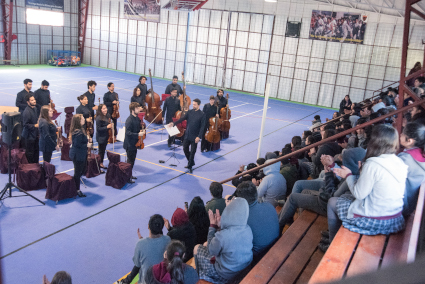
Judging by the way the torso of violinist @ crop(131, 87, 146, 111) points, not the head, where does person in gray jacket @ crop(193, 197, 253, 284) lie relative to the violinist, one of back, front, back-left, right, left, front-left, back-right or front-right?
front-right

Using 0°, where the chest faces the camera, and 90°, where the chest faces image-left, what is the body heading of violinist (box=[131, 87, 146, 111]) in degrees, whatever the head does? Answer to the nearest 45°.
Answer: approximately 315°

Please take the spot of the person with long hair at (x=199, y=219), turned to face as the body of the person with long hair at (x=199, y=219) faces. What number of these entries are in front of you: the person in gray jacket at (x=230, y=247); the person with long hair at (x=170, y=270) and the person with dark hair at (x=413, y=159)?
0

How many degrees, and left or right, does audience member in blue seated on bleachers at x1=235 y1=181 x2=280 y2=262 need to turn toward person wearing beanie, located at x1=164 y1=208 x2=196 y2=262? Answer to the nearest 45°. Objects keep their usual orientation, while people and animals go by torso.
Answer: approximately 45° to their left

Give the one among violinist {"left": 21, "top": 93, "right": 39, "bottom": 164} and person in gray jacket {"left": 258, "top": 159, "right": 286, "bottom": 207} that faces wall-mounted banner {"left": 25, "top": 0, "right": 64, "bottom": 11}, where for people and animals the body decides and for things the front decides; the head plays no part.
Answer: the person in gray jacket

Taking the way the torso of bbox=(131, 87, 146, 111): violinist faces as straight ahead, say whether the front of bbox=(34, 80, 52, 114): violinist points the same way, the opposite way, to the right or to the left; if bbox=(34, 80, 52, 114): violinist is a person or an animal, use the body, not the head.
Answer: the same way

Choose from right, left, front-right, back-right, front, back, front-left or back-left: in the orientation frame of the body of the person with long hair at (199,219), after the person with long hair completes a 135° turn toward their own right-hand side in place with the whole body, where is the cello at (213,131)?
left

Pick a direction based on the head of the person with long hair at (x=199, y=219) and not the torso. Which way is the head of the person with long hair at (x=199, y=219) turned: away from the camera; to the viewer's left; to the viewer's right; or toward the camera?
away from the camera

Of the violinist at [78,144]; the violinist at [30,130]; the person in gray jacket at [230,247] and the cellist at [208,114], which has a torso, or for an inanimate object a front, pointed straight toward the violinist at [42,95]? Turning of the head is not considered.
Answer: the person in gray jacket

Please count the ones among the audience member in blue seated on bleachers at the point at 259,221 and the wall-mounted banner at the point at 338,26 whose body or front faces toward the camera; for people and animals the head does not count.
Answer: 1

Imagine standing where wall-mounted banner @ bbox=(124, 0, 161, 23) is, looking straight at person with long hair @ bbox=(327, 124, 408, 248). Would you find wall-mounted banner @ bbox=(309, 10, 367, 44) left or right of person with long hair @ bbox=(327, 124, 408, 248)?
left

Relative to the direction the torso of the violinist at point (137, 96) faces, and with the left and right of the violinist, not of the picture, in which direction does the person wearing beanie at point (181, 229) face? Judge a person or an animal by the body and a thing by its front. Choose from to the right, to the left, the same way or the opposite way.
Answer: the opposite way

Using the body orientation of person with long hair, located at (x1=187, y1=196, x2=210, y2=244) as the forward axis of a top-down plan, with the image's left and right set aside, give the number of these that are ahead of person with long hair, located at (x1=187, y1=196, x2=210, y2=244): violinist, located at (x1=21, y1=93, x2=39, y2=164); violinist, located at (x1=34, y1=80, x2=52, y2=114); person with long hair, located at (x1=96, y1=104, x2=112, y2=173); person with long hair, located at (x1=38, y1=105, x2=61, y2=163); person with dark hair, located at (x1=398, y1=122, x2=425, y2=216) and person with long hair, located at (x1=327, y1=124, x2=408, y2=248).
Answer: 4

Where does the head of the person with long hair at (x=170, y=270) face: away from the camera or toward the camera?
away from the camera

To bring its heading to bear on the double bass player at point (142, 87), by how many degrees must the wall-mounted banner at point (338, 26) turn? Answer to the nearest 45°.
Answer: approximately 45° to its right

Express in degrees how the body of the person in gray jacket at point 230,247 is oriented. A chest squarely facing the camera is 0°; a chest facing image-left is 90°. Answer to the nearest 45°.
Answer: approximately 135°

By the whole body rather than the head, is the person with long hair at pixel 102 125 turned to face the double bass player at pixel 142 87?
no
